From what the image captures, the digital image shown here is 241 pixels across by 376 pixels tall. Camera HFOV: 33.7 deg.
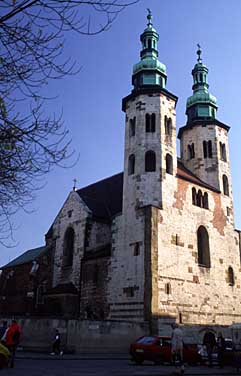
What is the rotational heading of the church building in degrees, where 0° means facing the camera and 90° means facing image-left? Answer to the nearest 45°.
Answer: approximately 315°

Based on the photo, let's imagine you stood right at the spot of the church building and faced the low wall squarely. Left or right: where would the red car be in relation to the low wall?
left

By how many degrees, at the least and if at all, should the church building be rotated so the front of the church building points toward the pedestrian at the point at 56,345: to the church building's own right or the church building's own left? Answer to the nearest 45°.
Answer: approximately 90° to the church building's own right

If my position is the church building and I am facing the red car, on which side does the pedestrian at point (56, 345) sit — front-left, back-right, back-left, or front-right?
front-right

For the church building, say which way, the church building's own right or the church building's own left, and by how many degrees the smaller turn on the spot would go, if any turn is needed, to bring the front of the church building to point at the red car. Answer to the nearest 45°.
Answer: approximately 45° to the church building's own right
